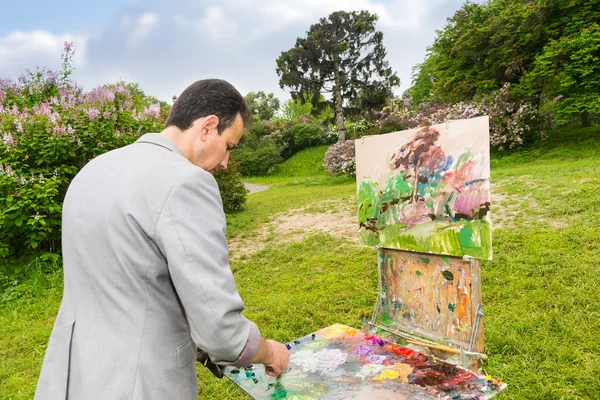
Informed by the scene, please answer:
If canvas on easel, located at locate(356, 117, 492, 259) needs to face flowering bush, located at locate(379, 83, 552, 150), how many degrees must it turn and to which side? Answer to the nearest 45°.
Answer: approximately 135° to its right

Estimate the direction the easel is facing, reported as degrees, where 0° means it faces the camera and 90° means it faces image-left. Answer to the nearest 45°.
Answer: approximately 45°

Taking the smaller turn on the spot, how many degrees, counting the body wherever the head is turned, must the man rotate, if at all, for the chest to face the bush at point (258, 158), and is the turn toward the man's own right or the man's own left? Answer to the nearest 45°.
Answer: approximately 45° to the man's own left

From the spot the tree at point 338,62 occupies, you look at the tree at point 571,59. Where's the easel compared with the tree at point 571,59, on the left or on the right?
right

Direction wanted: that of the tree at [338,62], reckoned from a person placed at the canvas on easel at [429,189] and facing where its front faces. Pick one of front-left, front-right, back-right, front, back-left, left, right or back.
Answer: back-right

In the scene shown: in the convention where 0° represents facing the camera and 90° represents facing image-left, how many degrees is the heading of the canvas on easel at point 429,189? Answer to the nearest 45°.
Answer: approximately 45°

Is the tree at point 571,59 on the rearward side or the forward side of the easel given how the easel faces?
on the rearward side

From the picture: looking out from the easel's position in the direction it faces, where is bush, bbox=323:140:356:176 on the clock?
The bush is roughly at 4 o'clock from the easel.

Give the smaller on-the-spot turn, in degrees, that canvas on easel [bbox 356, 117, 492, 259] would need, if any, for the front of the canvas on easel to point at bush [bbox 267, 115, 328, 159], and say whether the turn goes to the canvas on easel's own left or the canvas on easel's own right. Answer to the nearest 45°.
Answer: approximately 135° to the canvas on easel's own right

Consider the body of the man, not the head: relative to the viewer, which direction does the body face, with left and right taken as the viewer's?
facing away from the viewer and to the right of the viewer

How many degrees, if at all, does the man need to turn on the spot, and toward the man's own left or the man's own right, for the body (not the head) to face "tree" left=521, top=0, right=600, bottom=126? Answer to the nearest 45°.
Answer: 0° — they already face it
